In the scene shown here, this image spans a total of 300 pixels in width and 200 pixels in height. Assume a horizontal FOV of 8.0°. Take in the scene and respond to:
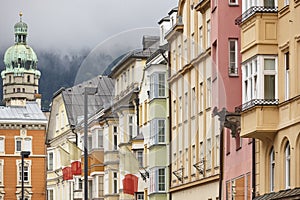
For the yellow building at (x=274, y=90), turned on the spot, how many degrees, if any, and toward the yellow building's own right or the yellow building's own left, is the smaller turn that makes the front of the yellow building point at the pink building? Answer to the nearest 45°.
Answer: approximately 135° to the yellow building's own right

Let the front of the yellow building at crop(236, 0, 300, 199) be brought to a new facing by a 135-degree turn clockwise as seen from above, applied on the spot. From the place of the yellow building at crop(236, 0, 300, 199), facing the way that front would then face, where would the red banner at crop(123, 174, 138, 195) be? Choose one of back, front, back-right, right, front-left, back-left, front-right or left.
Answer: left

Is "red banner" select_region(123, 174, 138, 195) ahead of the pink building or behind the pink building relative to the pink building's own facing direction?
ahead

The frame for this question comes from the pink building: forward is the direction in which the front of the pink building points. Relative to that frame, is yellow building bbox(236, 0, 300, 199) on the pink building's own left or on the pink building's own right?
on the pink building's own left

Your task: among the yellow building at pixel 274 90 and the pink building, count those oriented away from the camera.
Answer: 0

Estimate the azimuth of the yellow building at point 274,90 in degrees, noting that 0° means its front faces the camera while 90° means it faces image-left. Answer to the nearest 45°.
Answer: approximately 45°
